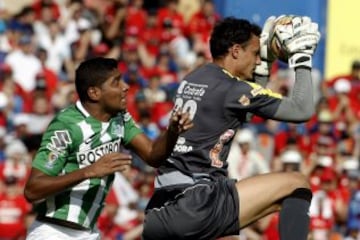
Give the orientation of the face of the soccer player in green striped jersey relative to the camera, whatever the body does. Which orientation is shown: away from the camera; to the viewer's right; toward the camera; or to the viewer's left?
to the viewer's right

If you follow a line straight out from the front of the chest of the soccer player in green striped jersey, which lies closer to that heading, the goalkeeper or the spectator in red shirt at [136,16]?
the goalkeeper

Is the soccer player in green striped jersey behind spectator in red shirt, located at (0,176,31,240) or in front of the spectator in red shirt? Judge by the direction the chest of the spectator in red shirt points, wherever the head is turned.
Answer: in front

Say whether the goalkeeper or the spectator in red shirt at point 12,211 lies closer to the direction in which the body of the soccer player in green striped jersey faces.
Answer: the goalkeeper

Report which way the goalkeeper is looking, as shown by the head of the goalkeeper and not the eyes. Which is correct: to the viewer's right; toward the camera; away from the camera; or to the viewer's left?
to the viewer's right

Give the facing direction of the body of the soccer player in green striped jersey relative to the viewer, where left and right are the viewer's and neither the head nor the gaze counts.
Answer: facing the viewer and to the right of the viewer

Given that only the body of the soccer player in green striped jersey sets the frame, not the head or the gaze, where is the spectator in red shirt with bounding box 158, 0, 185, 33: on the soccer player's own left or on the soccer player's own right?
on the soccer player's own left

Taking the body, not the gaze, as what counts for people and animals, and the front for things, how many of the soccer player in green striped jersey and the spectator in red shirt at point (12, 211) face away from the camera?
0

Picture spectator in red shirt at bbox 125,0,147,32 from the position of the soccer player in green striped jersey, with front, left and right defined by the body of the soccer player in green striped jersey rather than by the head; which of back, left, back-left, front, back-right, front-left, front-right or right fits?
back-left

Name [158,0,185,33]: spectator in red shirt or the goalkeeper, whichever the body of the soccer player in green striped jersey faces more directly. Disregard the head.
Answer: the goalkeeper
